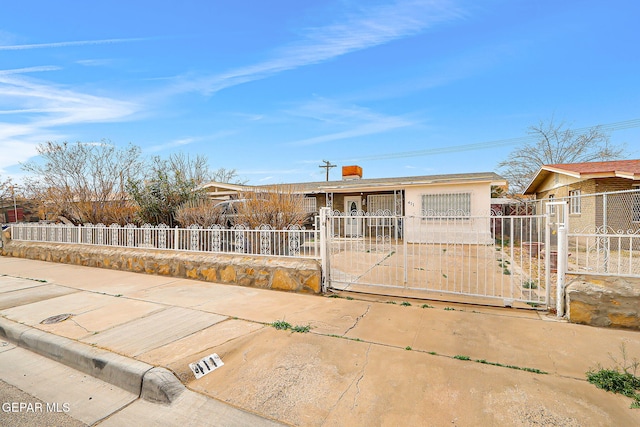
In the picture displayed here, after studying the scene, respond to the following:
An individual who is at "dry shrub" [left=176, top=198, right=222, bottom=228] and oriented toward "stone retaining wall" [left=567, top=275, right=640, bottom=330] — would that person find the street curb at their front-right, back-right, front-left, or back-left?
front-right

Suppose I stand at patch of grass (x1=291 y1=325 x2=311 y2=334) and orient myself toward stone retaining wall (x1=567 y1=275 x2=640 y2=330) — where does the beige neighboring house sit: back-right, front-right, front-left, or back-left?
front-left

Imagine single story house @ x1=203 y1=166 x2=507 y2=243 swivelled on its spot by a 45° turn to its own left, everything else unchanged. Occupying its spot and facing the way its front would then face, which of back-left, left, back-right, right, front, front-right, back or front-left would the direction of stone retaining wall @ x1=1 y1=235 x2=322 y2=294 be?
right

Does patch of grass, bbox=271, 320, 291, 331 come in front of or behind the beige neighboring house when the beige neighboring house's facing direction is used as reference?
in front

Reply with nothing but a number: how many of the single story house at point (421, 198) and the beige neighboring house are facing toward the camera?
2

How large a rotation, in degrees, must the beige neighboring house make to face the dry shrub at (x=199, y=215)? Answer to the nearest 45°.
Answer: approximately 45° to its right

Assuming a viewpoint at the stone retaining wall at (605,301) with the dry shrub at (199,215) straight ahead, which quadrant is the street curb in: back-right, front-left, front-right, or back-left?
front-left

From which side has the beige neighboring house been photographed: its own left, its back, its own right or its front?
front

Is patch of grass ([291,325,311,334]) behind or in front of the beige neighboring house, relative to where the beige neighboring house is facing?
in front

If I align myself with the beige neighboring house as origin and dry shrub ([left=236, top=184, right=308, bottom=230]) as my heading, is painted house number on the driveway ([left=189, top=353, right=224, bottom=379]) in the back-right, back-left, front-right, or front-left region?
front-left

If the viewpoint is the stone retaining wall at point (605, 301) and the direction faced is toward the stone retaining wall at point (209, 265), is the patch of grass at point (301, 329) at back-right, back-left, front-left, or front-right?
front-left

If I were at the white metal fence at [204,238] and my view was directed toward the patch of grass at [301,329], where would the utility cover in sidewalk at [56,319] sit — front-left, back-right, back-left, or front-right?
front-right

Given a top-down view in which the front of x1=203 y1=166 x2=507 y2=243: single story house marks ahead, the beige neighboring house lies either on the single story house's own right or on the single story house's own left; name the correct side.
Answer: on the single story house's own left

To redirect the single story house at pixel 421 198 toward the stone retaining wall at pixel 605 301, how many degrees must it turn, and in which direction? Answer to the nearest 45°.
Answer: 0° — it already faces it

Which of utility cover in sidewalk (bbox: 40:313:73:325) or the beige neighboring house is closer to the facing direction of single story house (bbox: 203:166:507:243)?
the utility cover in sidewalk

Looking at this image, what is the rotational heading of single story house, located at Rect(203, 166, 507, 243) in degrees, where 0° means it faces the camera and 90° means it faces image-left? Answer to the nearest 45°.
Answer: approximately 0°

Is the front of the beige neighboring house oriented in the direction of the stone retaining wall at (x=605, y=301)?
yes
